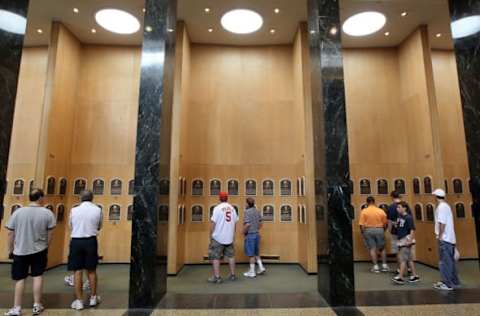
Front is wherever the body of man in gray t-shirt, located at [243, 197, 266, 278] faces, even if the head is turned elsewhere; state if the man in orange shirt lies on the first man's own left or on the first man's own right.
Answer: on the first man's own right

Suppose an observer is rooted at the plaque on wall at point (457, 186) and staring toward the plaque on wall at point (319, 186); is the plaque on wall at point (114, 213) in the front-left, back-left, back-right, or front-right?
front-right

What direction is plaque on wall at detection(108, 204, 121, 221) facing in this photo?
toward the camera

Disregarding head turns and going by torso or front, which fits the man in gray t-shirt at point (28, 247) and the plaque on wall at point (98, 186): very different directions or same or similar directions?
very different directions

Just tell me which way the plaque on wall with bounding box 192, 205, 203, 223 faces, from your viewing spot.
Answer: facing the viewer

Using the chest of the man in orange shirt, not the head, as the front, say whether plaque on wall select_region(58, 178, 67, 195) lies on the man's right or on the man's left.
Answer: on the man's left

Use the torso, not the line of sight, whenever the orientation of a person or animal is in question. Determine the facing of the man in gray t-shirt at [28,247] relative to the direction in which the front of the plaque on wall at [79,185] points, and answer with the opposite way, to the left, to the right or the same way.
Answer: the opposite way

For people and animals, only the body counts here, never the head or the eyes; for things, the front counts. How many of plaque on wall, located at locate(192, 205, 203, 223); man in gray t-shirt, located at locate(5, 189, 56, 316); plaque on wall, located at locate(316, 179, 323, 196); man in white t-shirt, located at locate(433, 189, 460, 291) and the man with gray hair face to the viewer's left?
1

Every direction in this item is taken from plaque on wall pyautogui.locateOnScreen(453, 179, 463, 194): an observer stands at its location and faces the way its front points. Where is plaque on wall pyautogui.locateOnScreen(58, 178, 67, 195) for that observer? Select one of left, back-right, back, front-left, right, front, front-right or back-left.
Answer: front-right

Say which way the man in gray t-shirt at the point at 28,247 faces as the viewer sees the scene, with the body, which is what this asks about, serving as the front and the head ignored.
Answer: away from the camera

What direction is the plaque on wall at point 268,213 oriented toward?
toward the camera

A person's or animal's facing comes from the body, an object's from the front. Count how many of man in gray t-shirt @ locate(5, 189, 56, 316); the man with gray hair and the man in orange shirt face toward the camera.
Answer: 0
